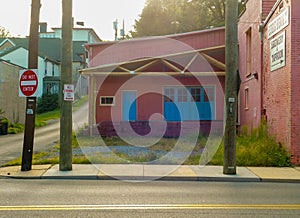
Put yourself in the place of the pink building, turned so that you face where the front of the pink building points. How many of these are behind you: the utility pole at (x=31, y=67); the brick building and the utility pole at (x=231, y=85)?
0

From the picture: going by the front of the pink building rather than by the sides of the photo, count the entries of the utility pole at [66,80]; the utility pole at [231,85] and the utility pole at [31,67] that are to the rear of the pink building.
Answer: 0

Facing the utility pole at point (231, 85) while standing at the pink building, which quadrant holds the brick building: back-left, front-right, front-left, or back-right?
front-left

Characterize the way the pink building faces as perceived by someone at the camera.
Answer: facing the viewer

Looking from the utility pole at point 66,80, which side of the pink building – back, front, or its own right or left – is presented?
front

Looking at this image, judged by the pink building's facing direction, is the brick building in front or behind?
in front

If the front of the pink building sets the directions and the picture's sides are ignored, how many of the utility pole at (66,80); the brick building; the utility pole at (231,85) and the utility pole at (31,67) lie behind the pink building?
0

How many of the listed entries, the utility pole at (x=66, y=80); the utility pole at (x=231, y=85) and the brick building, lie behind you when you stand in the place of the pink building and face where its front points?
0

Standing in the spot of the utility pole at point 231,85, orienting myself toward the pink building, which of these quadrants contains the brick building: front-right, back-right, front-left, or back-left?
front-right

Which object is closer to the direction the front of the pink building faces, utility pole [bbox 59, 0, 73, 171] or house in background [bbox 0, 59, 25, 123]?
the utility pole

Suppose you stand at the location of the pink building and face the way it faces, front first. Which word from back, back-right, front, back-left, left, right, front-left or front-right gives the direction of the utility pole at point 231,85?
front

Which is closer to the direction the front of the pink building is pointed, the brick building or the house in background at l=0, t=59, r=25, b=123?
the brick building

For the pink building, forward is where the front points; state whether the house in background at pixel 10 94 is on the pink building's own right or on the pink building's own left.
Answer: on the pink building's own right

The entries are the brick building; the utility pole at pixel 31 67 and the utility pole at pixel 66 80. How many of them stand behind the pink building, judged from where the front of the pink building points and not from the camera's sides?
0

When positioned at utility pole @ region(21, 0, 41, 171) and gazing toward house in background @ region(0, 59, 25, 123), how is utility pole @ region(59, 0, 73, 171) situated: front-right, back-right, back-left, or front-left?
back-right
